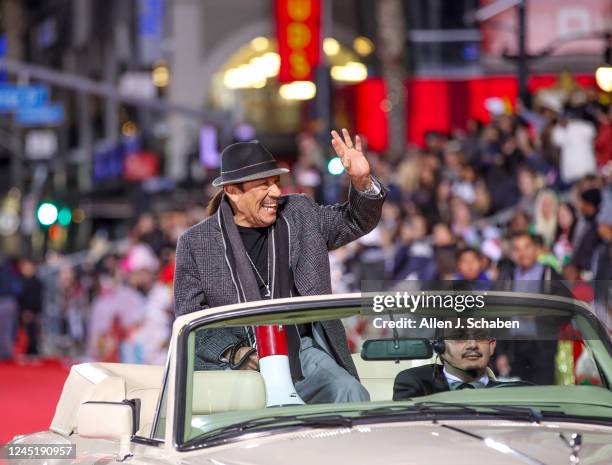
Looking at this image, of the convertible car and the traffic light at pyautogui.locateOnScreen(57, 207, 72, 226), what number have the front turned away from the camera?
0

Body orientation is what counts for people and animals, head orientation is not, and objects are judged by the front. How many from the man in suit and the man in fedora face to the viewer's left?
0

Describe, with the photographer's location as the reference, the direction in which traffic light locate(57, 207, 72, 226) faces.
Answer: facing the viewer

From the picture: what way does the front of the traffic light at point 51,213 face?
toward the camera

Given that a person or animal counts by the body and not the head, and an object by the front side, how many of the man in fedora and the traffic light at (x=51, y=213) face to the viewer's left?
0

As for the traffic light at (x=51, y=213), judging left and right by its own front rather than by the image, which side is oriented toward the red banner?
left

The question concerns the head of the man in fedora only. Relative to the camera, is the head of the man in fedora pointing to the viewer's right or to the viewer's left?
to the viewer's right

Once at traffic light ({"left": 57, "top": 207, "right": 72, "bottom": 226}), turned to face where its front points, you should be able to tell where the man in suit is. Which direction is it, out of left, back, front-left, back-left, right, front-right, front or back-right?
front
